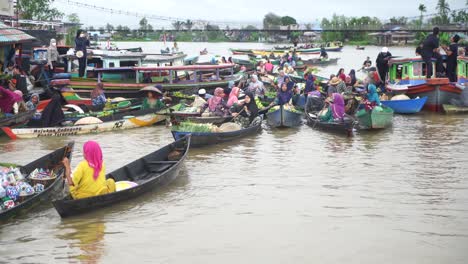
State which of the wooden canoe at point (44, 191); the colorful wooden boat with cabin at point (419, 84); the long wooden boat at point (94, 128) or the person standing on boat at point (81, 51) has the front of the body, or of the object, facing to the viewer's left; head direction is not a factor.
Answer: the long wooden boat at point (94, 128)

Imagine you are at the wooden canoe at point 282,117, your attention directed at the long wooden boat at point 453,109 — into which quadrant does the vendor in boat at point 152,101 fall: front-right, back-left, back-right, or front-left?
back-left

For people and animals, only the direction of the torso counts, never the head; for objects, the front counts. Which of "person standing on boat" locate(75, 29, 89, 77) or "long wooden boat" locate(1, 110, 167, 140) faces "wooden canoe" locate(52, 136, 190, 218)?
the person standing on boat

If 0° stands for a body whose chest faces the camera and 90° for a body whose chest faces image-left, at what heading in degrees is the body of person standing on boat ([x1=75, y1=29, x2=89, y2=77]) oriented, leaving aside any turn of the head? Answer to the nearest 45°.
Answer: approximately 0°

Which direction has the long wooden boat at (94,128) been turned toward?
to the viewer's left

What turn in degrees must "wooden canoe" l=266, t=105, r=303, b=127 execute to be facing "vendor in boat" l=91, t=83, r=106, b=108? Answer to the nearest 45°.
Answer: approximately 90° to its right

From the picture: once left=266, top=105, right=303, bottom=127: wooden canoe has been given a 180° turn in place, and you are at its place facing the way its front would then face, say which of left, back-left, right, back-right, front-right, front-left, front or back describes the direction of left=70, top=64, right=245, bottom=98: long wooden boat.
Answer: front-left

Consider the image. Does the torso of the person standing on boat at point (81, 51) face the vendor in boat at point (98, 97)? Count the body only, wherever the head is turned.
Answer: yes

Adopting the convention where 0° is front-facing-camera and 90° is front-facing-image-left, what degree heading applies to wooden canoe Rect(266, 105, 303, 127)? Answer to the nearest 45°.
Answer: approximately 0°

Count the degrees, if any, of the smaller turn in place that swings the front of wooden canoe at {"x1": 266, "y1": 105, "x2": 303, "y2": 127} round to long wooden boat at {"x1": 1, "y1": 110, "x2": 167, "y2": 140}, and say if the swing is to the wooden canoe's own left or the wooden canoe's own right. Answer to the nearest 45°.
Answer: approximately 90° to the wooden canoe's own right
